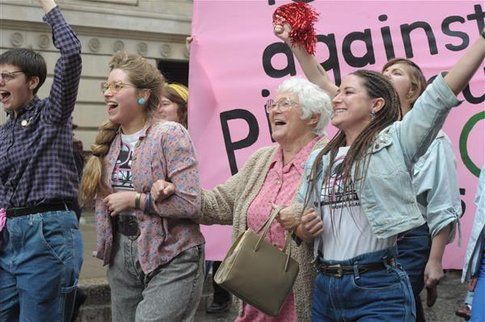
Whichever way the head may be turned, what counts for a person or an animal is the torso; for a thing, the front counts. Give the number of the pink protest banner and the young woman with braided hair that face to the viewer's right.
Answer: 0

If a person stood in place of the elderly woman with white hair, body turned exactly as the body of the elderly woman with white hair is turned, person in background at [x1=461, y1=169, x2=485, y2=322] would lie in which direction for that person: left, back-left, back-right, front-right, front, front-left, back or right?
back-left

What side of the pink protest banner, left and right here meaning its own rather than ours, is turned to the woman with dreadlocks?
front

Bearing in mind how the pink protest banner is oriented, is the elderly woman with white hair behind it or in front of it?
in front

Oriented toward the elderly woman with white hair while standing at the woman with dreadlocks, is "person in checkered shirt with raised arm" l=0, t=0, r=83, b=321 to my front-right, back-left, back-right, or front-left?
front-left

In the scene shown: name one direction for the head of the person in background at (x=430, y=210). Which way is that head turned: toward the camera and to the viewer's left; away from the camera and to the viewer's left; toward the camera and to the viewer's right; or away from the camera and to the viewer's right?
toward the camera and to the viewer's left

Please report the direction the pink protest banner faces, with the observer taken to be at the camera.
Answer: facing the viewer

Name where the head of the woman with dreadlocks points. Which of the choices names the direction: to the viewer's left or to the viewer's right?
to the viewer's left

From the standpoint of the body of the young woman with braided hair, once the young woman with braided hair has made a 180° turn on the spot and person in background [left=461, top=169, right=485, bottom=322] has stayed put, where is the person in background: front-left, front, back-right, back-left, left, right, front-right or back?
front-right

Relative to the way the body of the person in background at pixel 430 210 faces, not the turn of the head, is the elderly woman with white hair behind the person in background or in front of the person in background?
in front

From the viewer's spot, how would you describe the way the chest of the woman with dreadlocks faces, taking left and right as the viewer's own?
facing the viewer and to the left of the viewer

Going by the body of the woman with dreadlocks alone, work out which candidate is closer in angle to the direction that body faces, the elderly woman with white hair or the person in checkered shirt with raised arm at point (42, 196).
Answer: the person in checkered shirt with raised arm

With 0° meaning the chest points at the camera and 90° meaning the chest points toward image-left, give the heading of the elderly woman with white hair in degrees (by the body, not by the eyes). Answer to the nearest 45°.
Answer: approximately 45°

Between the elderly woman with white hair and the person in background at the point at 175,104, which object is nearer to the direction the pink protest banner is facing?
the elderly woman with white hair
